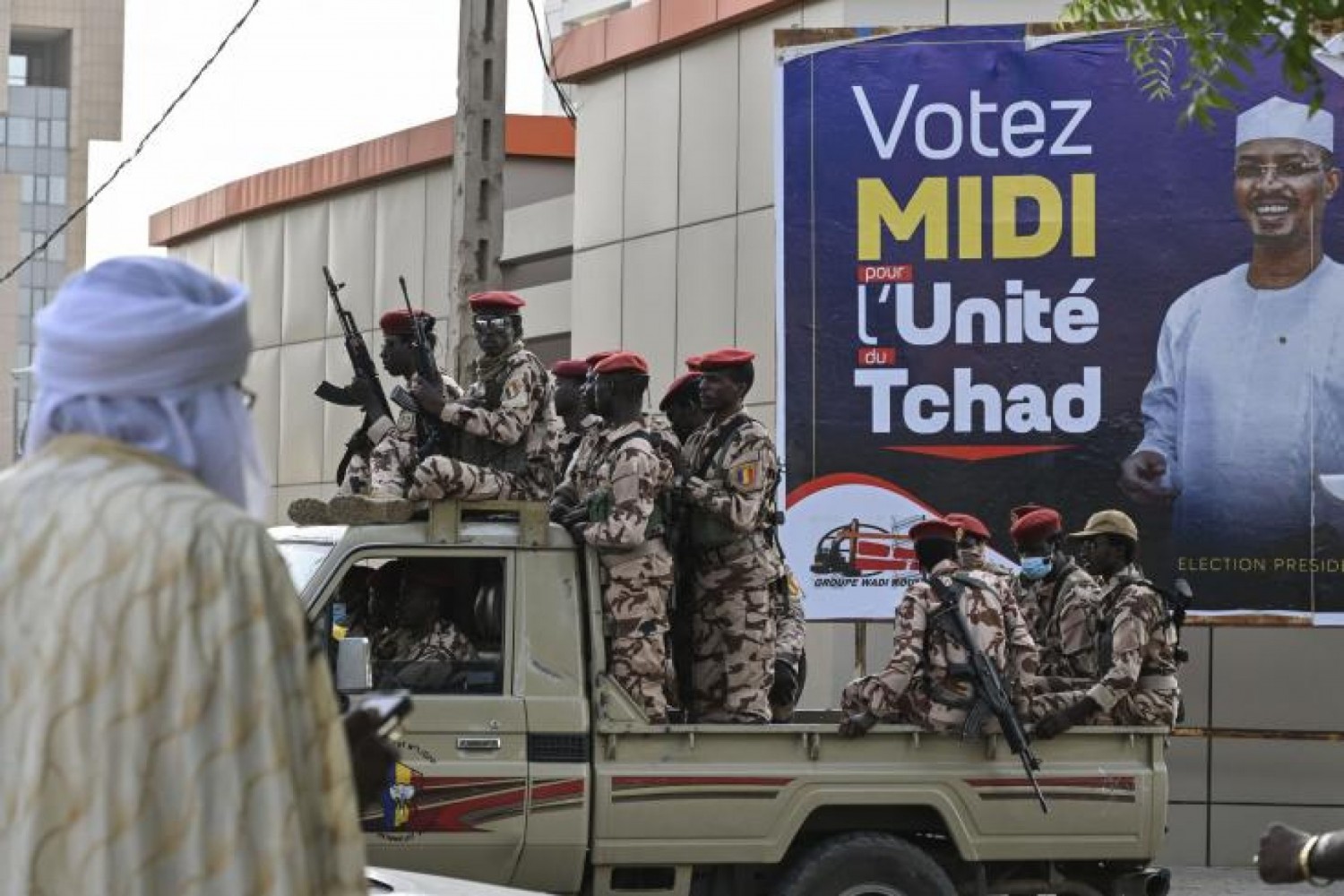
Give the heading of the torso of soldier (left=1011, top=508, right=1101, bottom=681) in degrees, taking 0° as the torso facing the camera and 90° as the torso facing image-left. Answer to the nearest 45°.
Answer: approximately 45°

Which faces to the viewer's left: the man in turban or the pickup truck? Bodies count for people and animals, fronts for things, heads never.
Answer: the pickup truck

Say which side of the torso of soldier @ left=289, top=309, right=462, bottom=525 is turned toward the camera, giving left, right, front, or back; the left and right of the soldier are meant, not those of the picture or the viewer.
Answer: left

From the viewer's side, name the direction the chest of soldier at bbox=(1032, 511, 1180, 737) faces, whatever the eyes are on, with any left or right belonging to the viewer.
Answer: facing to the left of the viewer

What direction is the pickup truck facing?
to the viewer's left

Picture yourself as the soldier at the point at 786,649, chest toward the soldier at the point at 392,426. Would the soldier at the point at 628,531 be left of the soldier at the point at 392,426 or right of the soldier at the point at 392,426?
left
